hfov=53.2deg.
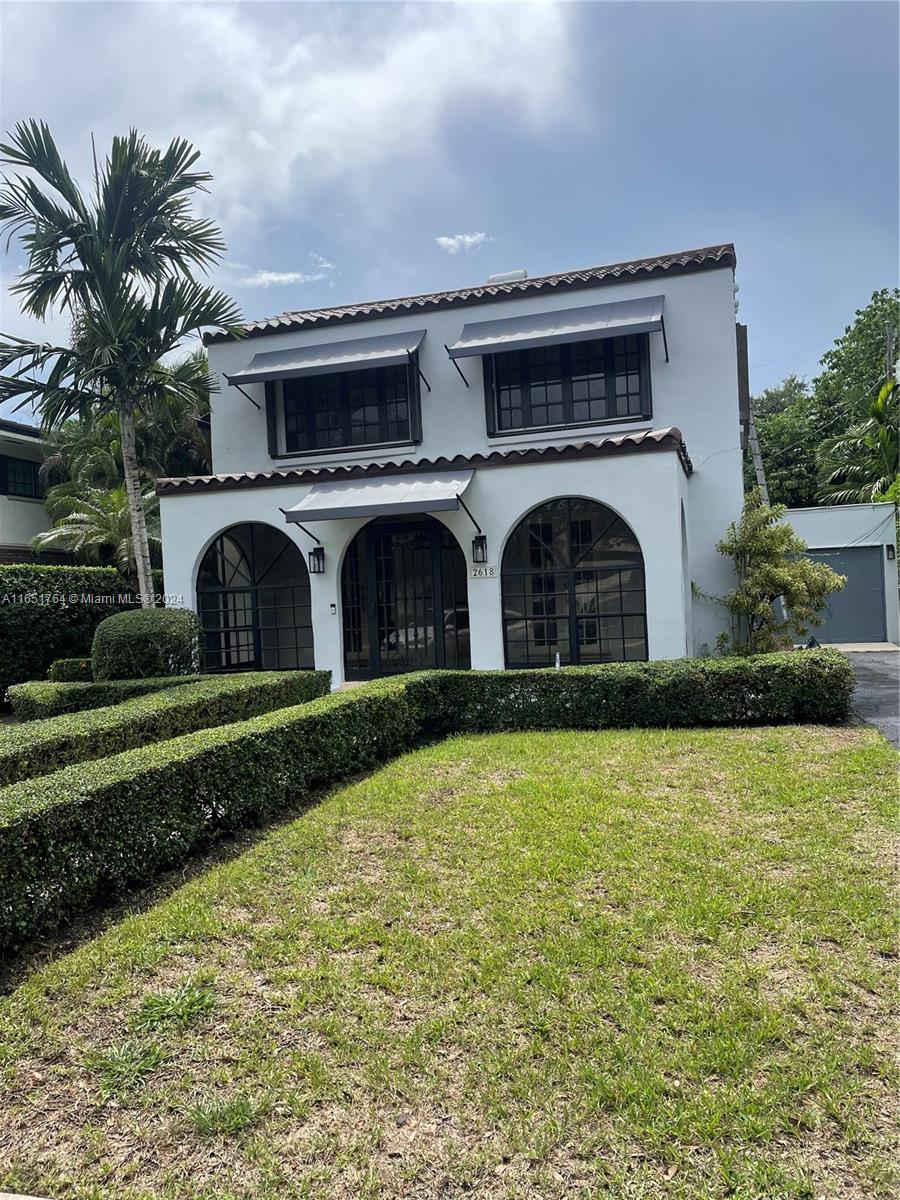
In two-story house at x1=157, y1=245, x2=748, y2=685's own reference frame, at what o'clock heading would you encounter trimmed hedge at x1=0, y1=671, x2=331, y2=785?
The trimmed hedge is roughly at 1 o'clock from the two-story house.

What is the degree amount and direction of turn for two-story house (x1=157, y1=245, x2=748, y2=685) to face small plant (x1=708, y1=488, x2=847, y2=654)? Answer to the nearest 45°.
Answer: approximately 90° to its left

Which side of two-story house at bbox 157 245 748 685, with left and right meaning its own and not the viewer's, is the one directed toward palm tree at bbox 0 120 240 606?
right

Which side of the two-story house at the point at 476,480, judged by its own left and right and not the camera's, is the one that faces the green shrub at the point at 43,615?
right

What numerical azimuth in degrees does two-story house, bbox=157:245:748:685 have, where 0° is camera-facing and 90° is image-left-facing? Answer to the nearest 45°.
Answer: approximately 0°

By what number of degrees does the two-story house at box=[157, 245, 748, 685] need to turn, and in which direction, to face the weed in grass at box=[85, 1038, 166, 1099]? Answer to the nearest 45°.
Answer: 0° — it already faces it

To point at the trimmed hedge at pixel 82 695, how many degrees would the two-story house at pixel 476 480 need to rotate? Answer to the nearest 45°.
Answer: approximately 45° to its right

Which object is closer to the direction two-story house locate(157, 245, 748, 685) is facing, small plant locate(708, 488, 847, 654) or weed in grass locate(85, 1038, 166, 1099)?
the weed in grass

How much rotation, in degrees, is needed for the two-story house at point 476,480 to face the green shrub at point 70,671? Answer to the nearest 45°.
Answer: approximately 90° to its right

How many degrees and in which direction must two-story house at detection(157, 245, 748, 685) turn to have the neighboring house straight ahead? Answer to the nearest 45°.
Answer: approximately 135° to its right

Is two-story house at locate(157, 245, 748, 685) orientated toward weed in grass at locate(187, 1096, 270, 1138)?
yes
